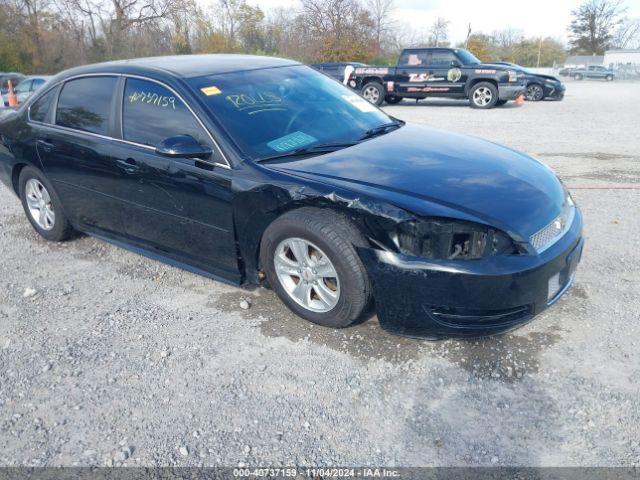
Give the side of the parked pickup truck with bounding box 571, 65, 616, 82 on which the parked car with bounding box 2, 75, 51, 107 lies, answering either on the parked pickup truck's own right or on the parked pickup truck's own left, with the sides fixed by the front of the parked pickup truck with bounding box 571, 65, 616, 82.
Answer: on the parked pickup truck's own left

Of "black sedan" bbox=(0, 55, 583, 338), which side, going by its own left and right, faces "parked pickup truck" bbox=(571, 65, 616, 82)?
left

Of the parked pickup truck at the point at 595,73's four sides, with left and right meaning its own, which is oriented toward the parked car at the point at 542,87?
left

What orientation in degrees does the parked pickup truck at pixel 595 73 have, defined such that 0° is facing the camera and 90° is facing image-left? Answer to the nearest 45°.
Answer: approximately 90°

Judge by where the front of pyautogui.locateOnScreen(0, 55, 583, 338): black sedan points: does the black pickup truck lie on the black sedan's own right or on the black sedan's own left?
on the black sedan's own left

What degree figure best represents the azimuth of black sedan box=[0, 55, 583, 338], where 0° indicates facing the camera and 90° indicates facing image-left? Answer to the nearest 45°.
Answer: approximately 315°
